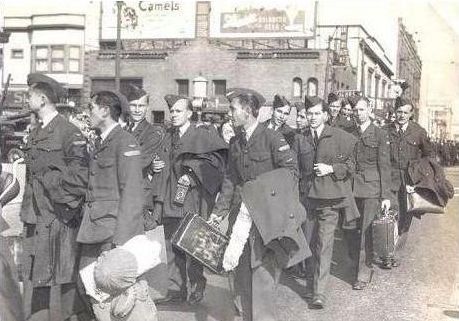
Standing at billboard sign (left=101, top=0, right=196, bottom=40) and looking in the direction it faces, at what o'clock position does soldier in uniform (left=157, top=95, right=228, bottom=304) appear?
The soldier in uniform is roughly at 12 o'clock from the billboard sign.

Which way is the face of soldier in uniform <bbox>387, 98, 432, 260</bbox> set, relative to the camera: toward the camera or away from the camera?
toward the camera

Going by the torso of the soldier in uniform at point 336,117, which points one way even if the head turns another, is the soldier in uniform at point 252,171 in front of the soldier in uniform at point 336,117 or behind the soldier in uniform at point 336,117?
in front

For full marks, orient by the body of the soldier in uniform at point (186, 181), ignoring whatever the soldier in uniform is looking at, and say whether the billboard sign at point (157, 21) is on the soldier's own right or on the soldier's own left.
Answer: on the soldier's own right

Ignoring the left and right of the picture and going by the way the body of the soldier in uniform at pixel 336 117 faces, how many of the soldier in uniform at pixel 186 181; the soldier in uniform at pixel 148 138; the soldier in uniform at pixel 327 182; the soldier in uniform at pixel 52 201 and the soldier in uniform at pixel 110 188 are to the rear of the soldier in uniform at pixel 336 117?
0

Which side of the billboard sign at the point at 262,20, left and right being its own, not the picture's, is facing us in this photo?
front

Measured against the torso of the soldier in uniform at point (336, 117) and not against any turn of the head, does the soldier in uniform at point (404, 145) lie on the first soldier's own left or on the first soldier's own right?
on the first soldier's own left

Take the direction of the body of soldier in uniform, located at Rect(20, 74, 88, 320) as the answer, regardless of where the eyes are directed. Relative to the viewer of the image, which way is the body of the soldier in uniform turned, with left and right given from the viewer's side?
facing the viewer and to the left of the viewer

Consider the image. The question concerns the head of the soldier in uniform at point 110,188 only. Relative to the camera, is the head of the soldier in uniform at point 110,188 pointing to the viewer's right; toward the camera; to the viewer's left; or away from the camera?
to the viewer's left

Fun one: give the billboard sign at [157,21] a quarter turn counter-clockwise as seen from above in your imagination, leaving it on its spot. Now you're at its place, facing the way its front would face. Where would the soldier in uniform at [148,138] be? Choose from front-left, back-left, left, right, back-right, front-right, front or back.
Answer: right

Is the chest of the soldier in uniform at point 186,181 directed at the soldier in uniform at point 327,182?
no

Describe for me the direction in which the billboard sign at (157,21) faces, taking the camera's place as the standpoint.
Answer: facing the viewer

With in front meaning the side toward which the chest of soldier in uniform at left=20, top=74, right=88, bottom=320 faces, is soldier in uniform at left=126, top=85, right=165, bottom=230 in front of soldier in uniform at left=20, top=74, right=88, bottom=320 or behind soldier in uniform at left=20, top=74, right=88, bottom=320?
behind
